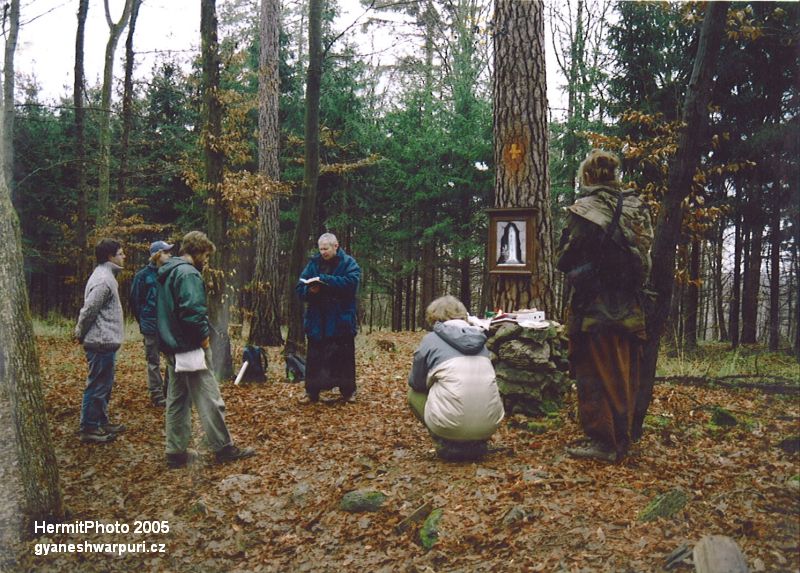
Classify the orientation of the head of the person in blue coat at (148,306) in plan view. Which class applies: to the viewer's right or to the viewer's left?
to the viewer's right

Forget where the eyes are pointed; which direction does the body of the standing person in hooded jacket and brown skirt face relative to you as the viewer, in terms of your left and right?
facing away from the viewer and to the left of the viewer

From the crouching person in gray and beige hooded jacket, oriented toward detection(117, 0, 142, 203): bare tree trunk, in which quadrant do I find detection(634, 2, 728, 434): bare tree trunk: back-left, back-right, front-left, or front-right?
back-right

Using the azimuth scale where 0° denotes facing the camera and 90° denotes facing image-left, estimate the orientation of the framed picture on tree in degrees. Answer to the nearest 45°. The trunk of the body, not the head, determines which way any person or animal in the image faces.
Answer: approximately 0°

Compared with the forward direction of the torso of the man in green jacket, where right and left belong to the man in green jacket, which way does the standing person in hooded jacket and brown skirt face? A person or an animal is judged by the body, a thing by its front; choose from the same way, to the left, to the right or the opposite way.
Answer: to the left

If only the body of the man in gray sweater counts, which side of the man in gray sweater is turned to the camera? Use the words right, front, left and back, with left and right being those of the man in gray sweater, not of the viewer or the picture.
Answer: right

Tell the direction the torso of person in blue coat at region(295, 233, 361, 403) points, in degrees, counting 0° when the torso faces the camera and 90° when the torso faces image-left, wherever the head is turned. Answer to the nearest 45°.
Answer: approximately 45°

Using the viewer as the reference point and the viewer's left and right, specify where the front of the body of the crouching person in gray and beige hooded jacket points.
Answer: facing away from the viewer and to the left of the viewer

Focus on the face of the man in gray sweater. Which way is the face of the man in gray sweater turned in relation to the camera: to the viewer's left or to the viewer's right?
to the viewer's right

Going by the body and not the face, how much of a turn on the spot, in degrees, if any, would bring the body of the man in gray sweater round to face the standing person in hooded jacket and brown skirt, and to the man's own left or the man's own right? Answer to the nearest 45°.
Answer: approximately 45° to the man's own right

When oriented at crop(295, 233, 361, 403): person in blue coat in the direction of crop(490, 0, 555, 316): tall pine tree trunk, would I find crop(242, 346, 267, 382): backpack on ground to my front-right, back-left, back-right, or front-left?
back-left

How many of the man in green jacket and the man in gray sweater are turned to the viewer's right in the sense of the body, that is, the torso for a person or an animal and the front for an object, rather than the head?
2
